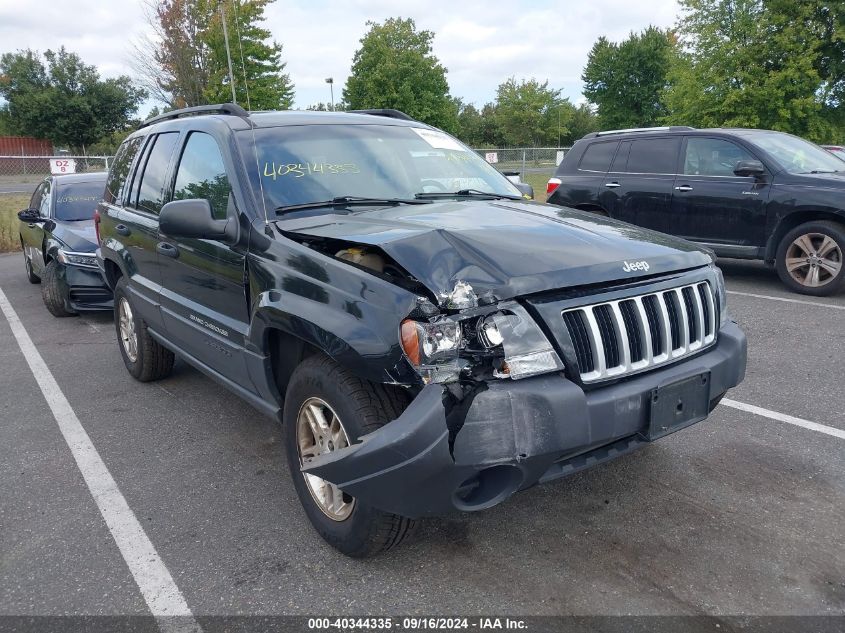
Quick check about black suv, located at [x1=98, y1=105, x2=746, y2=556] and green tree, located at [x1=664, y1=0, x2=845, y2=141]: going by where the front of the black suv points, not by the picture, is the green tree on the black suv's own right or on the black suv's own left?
on the black suv's own left

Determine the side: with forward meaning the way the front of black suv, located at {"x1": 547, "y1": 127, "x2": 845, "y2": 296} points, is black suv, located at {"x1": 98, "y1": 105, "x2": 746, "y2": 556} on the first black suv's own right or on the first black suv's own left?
on the first black suv's own right

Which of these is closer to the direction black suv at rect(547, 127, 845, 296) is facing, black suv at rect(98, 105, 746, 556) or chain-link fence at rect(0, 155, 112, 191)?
the black suv

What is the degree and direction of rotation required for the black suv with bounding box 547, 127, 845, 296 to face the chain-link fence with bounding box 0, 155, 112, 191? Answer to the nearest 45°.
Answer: approximately 180°

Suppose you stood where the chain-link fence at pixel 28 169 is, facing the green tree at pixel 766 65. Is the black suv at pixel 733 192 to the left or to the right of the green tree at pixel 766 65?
right

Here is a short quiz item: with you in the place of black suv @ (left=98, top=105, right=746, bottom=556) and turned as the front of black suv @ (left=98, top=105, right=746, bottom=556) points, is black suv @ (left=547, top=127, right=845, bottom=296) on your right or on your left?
on your left

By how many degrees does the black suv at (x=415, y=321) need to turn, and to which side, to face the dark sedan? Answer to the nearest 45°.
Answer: approximately 180°
